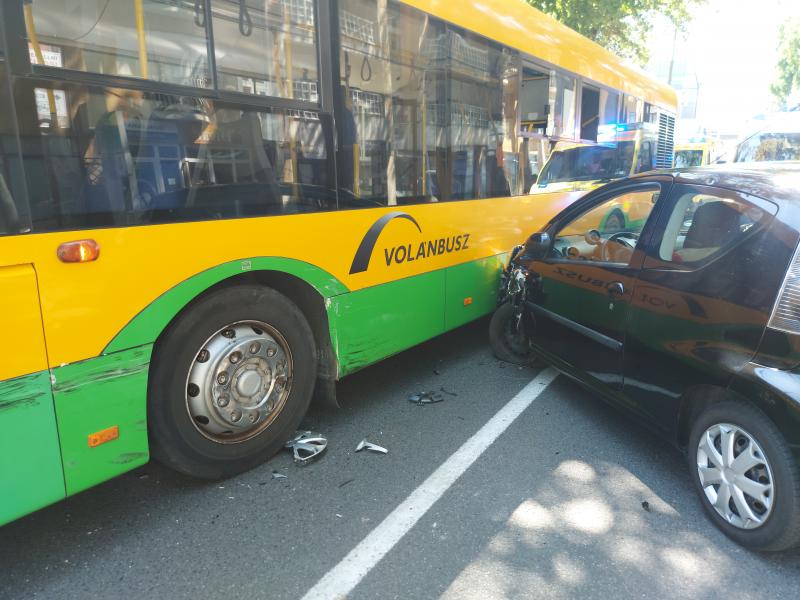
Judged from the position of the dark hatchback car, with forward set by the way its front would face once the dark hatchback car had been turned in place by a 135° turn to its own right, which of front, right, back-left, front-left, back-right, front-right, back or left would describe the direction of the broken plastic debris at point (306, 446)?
back

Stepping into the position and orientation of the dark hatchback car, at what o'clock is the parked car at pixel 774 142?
The parked car is roughly at 2 o'clock from the dark hatchback car.

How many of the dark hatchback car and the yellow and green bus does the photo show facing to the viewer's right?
0

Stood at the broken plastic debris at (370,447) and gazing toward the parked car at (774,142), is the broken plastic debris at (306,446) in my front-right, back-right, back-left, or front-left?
back-left

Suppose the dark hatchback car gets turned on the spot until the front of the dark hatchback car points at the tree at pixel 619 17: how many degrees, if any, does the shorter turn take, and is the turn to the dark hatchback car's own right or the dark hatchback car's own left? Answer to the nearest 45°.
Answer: approximately 45° to the dark hatchback car's own right

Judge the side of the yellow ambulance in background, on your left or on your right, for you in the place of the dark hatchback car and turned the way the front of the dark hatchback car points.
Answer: on your right

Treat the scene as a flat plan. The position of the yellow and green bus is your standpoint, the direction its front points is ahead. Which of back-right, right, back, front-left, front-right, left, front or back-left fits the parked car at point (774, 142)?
back

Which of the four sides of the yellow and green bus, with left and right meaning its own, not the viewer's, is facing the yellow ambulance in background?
back

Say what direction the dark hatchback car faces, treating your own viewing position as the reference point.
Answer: facing away from the viewer and to the left of the viewer

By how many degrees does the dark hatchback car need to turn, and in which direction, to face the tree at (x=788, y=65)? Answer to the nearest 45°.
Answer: approximately 45° to its right

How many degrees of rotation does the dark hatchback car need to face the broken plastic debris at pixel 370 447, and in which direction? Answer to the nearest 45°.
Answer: approximately 45° to its left
